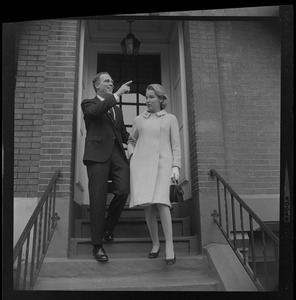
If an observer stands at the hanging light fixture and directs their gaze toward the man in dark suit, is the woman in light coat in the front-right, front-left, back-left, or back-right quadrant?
front-left

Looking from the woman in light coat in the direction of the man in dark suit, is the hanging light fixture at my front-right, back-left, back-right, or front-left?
front-right

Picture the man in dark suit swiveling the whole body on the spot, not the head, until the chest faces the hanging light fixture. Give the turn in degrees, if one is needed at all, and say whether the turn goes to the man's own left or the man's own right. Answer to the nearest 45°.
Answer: approximately 135° to the man's own left

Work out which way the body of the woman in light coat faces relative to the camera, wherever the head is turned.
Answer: toward the camera

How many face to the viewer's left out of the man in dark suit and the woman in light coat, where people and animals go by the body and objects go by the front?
0

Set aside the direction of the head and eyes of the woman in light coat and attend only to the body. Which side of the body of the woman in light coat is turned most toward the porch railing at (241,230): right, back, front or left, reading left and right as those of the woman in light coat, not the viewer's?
left

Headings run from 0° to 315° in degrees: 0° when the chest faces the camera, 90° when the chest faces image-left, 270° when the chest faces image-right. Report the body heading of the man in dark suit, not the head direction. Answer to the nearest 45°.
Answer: approximately 315°

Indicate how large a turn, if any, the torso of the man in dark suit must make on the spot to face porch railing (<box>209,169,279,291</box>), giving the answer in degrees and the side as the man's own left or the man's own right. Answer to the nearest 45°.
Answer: approximately 45° to the man's own left

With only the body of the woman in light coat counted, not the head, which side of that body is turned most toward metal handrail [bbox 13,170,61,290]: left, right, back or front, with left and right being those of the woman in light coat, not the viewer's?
right

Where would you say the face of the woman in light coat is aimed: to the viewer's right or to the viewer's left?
to the viewer's left
